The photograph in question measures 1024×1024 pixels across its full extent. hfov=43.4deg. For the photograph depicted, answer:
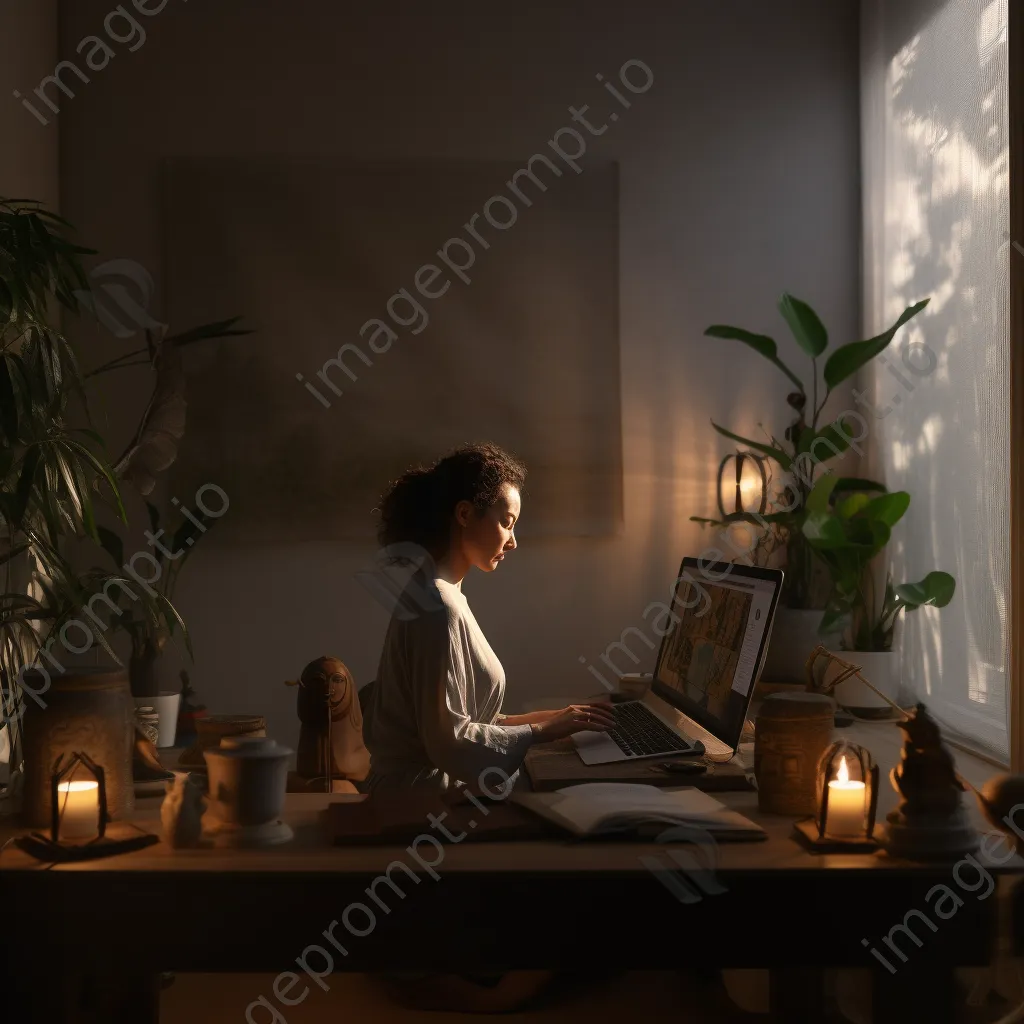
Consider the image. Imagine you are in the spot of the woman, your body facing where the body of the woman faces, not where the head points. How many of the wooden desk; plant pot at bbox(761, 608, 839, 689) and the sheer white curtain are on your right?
1

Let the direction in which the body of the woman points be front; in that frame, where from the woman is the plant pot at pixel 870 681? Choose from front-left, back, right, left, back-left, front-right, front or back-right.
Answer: front-left

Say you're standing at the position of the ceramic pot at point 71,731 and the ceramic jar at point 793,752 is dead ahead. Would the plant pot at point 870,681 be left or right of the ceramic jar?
left

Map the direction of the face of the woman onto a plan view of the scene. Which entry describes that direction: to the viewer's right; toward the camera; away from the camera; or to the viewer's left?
to the viewer's right

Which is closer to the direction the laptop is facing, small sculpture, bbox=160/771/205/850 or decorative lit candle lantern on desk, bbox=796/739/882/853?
the small sculpture

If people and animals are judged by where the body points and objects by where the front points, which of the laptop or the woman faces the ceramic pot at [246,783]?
the laptop

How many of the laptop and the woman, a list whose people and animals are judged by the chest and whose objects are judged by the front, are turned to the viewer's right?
1

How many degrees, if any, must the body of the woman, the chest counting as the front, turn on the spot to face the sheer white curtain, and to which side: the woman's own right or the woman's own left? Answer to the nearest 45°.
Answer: approximately 45° to the woman's own left

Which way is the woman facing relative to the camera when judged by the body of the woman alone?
to the viewer's right

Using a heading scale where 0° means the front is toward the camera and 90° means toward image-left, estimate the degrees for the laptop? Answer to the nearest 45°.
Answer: approximately 45°

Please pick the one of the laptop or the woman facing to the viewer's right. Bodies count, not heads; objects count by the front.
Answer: the woman

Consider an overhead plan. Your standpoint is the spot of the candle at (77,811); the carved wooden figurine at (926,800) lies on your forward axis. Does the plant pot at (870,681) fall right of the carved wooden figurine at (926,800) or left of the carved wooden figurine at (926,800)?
left

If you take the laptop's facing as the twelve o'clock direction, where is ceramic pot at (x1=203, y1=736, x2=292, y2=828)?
The ceramic pot is roughly at 12 o'clock from the laptop.

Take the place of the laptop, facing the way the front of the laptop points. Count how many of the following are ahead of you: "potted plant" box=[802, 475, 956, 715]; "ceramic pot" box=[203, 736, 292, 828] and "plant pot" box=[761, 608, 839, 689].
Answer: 1
